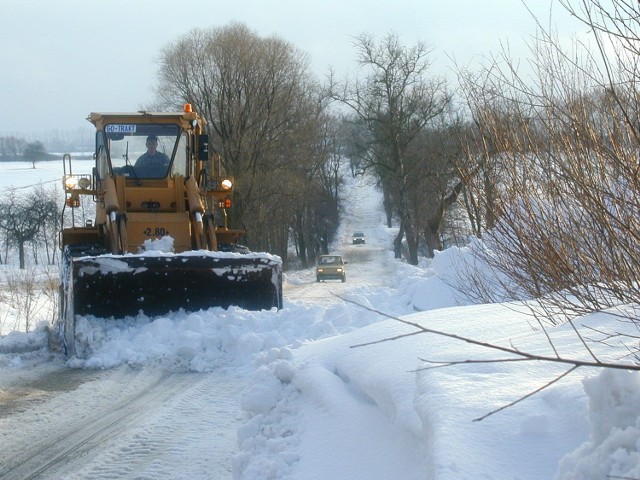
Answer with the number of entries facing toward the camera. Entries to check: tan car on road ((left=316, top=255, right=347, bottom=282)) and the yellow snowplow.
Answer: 2

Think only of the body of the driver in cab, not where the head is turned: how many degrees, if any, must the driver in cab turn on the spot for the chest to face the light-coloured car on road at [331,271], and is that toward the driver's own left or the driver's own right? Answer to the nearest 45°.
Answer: approximately 180°

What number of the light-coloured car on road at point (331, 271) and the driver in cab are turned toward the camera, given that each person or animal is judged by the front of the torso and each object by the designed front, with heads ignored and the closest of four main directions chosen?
2

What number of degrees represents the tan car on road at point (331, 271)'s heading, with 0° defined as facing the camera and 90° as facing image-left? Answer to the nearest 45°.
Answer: approximately 0°

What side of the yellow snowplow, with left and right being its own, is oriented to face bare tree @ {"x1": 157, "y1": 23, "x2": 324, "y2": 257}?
back

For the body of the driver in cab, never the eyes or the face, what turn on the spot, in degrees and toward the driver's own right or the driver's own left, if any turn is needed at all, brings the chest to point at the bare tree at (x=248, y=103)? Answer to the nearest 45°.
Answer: approximately 180°

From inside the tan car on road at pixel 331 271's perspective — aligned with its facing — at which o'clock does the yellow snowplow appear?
The yellow snowplow is roughly at 12 o'clock from the tan car on road.
